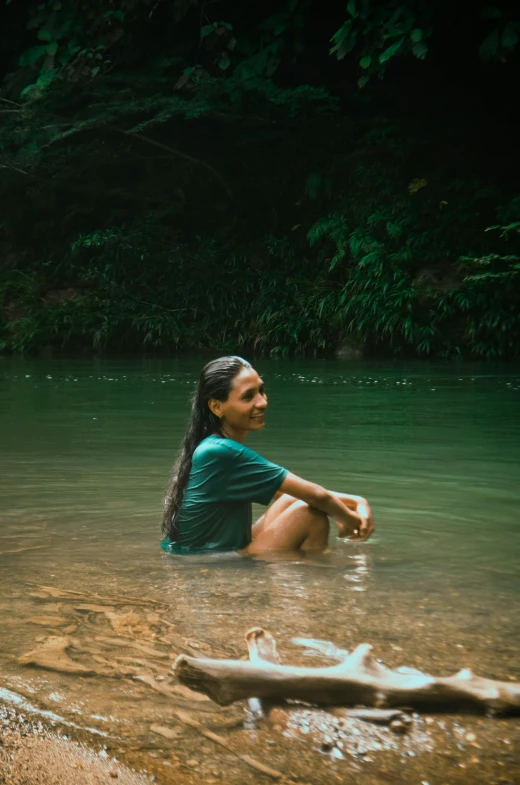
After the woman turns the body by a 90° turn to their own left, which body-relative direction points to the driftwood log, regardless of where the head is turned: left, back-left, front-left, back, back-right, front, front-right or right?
back

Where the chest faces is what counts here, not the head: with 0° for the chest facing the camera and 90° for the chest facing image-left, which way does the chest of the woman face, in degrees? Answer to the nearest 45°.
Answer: approximately 270°

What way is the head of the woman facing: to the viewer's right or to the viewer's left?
to the viewer's right
